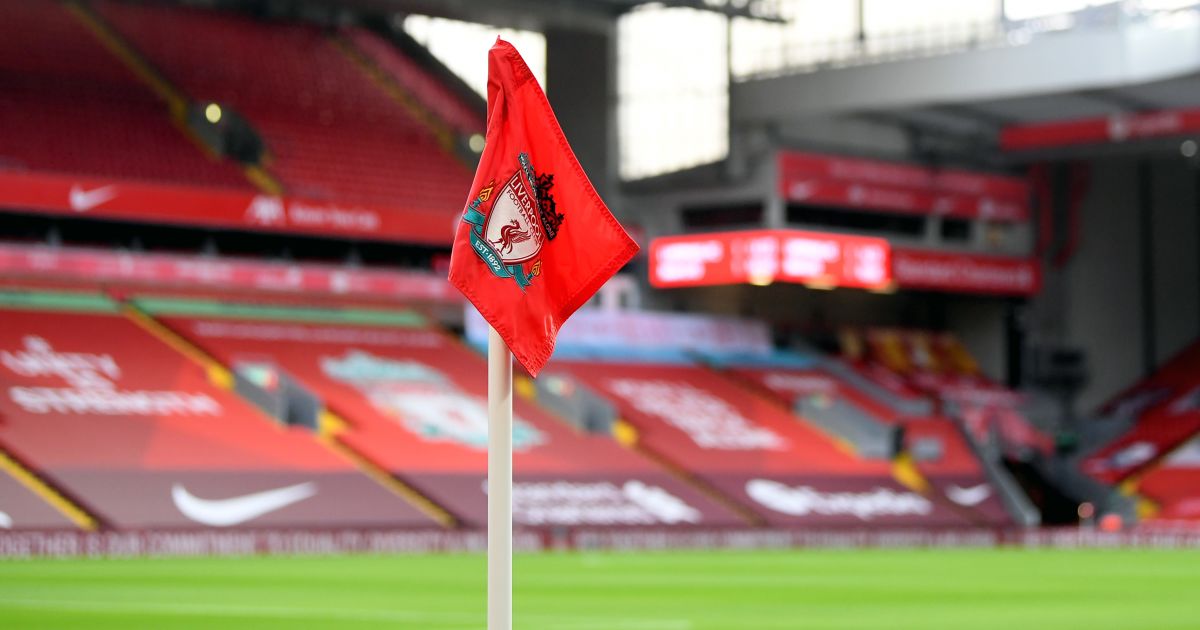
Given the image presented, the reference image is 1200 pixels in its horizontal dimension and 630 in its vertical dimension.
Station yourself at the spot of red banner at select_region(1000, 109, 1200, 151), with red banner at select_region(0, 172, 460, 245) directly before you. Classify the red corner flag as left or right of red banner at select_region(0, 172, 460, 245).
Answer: left

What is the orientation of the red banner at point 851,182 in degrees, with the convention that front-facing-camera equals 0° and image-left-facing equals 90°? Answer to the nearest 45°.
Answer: approximately 0°

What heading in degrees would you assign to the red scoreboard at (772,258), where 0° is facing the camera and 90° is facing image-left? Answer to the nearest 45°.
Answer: approximately 0°
